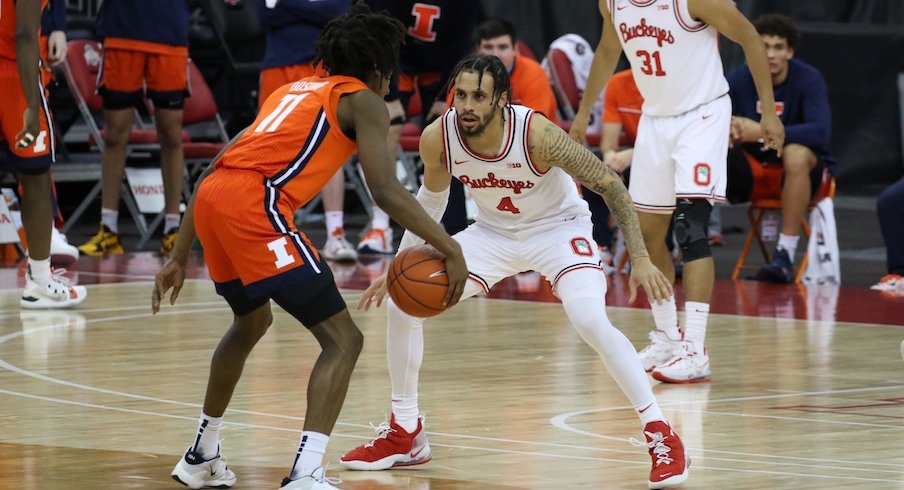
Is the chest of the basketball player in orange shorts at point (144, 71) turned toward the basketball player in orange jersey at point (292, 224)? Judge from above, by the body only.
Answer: yes

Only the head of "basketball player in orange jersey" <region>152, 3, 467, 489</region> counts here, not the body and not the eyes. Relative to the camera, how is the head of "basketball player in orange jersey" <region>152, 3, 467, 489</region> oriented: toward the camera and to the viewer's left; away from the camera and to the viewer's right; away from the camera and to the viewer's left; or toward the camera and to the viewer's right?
away from the camera and to the viewer's right

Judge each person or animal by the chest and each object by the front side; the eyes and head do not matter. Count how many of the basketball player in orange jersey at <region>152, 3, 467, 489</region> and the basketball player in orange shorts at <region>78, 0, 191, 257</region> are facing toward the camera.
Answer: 1

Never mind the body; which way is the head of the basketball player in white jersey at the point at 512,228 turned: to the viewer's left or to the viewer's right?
to the viewer's left

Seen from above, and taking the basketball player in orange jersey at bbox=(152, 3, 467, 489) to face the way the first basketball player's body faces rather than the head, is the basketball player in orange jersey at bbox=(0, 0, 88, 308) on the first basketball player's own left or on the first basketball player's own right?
on the first basketball player's own left

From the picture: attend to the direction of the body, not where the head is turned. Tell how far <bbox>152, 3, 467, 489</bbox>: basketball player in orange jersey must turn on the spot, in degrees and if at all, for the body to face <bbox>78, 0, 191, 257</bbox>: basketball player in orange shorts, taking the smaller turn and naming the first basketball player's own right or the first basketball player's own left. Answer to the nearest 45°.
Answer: approximately 45° to the first basketball player's own left

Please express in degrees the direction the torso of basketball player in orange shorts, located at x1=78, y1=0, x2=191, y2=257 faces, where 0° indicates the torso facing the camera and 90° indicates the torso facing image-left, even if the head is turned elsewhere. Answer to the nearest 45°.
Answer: approximately 0°

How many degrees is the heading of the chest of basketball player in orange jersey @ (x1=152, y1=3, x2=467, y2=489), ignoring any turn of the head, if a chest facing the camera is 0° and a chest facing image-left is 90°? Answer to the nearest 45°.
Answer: approximately 225°

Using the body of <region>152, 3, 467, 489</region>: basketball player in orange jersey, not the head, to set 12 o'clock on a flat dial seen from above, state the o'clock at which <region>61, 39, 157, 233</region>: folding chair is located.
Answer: The folding chair is roughly at 10 o'clock from the basketball player in orange jersey.

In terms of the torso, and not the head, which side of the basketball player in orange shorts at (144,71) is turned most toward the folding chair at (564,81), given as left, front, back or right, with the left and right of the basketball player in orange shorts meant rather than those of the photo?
left
